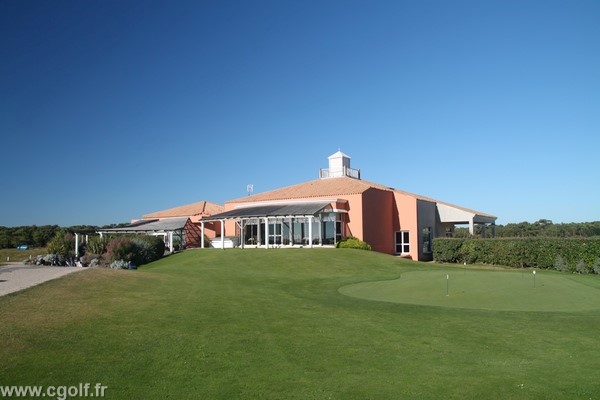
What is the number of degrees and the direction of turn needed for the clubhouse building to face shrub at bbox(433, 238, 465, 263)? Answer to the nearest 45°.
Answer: approximately 90° to its left

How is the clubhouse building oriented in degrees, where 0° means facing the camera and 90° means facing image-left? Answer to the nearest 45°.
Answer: approximately 45°

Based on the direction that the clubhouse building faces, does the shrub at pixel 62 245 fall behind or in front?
in front

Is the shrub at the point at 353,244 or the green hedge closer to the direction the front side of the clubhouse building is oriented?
the shrub

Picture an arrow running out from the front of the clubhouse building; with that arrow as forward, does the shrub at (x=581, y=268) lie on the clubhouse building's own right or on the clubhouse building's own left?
on the clubhouse building's own left

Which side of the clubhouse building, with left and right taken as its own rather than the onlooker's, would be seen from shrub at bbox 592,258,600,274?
left

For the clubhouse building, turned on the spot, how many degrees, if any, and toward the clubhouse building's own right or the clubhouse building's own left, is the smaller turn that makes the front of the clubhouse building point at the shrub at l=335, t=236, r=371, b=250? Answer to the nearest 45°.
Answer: approximately 45° to the clubhouse building's own left

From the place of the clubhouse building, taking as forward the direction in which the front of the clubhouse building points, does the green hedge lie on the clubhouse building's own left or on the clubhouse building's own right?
on the clubhouse building's own left

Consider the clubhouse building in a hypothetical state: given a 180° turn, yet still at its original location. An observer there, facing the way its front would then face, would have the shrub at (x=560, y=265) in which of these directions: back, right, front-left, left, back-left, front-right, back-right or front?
right

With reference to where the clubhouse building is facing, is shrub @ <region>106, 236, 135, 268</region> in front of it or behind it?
in front
